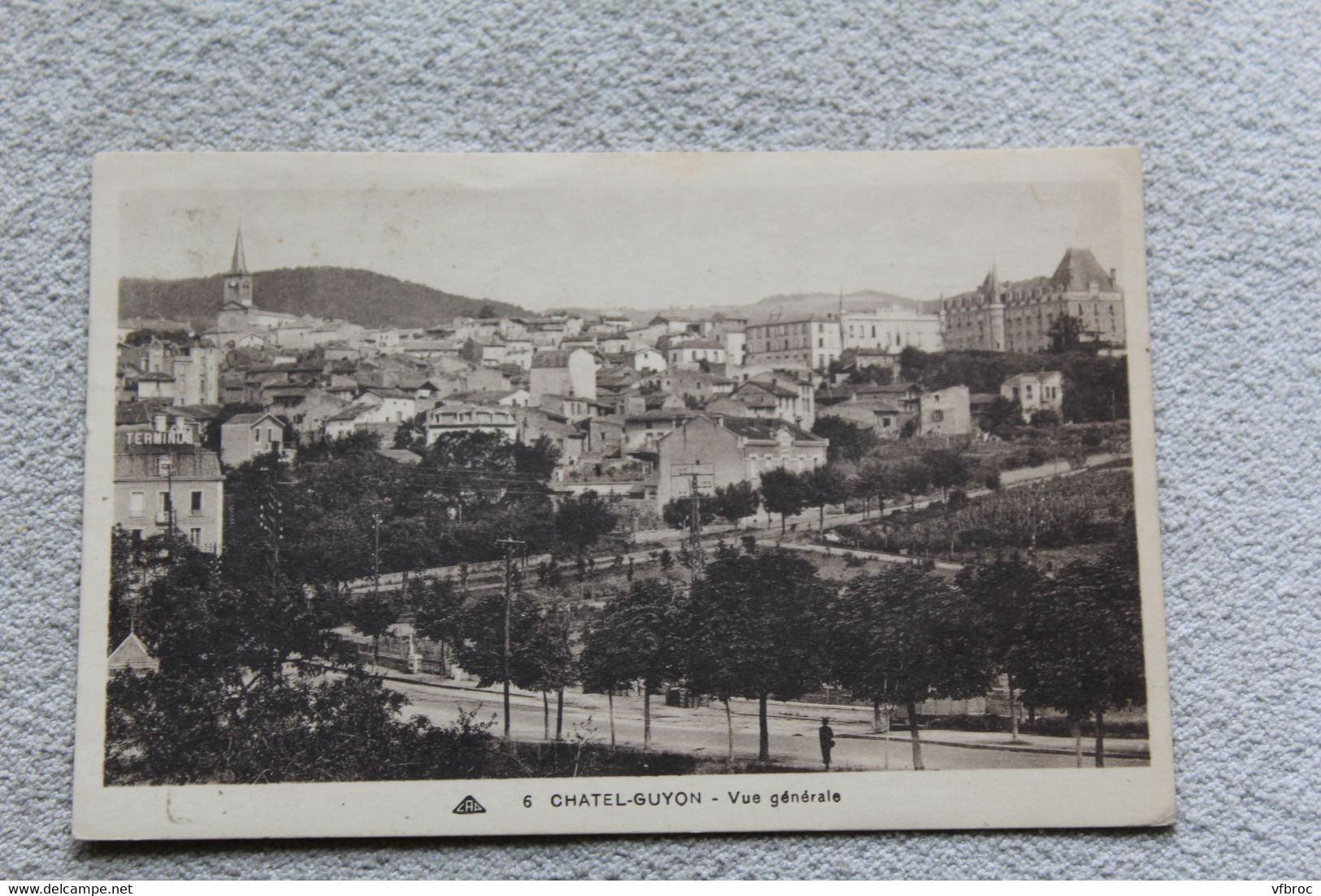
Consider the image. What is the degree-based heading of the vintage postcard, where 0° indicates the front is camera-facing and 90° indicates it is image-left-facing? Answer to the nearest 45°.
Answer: approximately 0°
